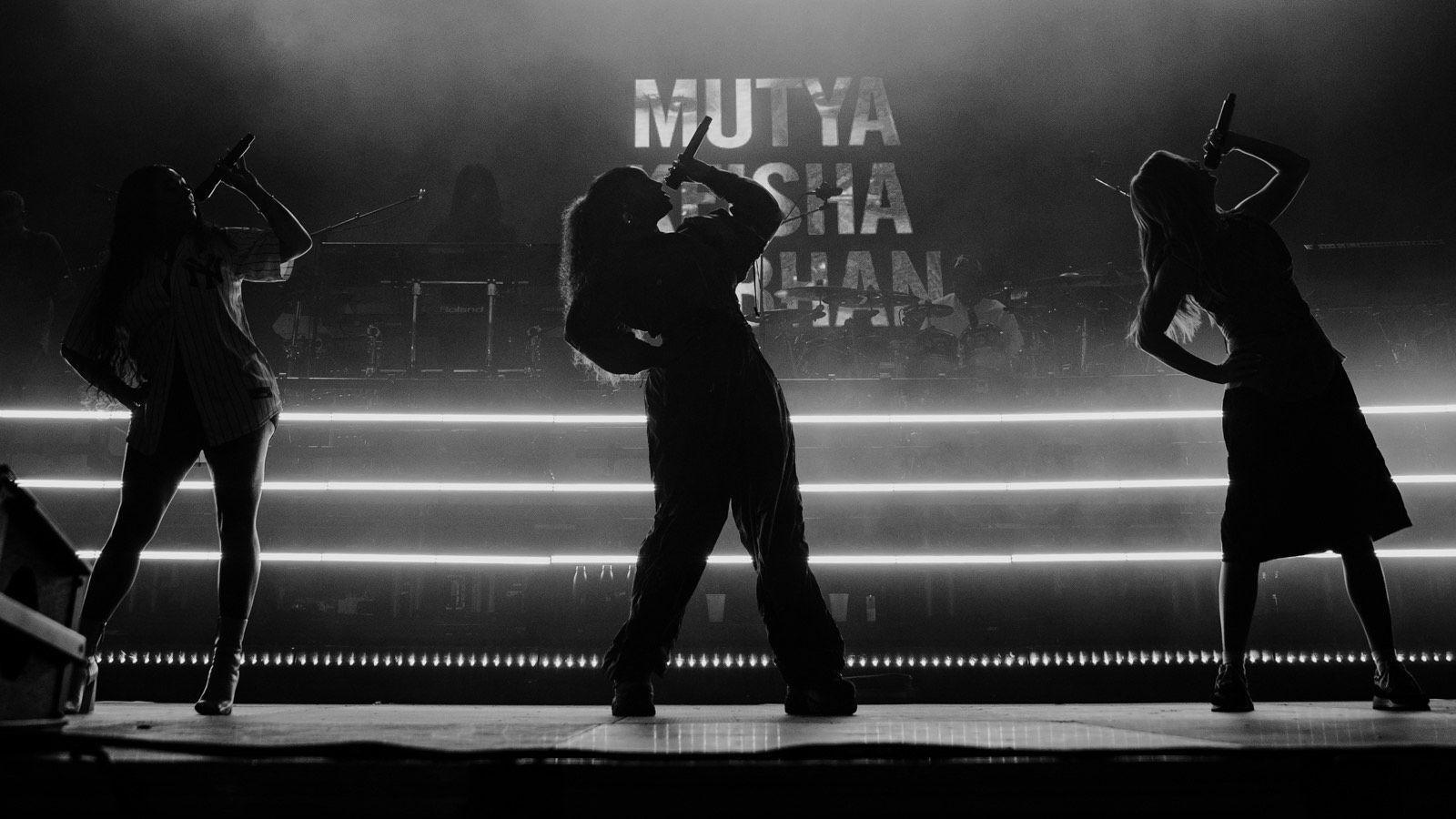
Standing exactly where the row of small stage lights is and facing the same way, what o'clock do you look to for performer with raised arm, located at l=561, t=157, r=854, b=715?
The performer with raised arm is roughly at 12 o'clock from the row of small stage lights.

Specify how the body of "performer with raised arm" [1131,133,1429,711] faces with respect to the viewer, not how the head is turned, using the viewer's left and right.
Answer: facing the viewer and to the right of the viewer

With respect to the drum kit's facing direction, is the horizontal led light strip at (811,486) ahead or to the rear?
ahead

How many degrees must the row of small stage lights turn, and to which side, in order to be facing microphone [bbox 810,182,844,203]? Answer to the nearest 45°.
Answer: approximately 180°

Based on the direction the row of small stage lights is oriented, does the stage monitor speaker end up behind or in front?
in front

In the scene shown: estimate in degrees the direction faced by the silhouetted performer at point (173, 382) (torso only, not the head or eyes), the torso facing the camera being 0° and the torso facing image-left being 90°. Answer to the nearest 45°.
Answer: approximately 0°

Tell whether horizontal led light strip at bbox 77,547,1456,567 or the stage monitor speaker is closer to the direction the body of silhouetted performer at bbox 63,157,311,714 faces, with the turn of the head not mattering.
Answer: the stage monitor speaker

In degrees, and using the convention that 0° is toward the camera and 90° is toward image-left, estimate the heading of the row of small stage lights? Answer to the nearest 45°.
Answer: approximately 0°

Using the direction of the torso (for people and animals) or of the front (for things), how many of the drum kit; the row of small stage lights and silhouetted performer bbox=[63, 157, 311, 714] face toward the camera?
3
